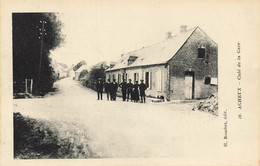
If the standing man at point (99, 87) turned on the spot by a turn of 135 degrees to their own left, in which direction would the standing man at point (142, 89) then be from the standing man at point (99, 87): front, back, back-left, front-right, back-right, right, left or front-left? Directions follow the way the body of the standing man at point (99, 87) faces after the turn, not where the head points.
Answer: front-right

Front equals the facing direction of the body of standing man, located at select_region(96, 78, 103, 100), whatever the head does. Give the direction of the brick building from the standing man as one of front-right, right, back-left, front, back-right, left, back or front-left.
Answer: left

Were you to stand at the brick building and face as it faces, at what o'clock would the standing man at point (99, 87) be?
The standing man is roughly at 1 o'clock from the brick building.

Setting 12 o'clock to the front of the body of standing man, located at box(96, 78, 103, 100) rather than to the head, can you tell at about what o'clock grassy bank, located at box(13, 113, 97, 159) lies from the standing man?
The grassy bank is roughly at 12 o'clock from the standing man.

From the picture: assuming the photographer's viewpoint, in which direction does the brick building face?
facing the viewer and to the left of the viewer

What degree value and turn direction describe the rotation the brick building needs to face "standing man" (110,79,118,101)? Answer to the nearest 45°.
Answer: approximately 45° to its right

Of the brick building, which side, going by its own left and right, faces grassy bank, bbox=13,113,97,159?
front

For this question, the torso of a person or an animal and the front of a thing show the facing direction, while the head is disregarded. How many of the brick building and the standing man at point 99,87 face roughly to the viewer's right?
0

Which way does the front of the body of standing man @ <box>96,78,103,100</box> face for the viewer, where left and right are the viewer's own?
facing the viewer
